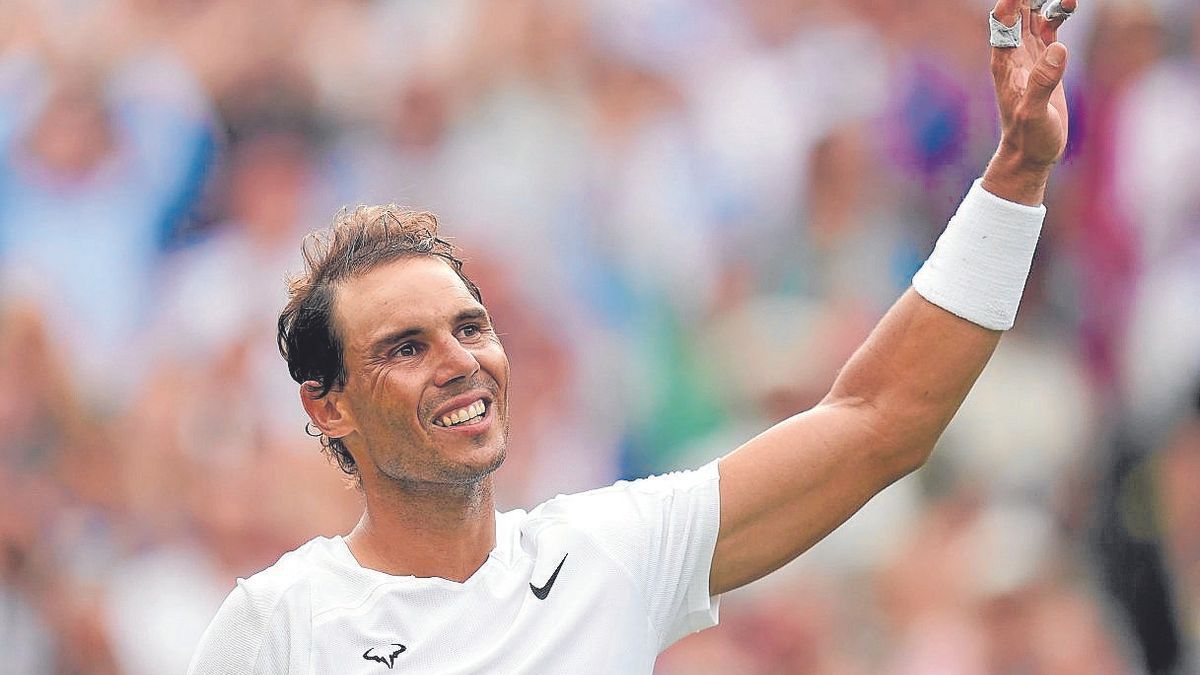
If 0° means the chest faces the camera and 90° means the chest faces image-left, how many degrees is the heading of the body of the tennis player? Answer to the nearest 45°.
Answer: approximately 0°

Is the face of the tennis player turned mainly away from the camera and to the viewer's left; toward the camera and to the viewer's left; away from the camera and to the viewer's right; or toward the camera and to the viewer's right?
toward the camera and to the viewer's right
